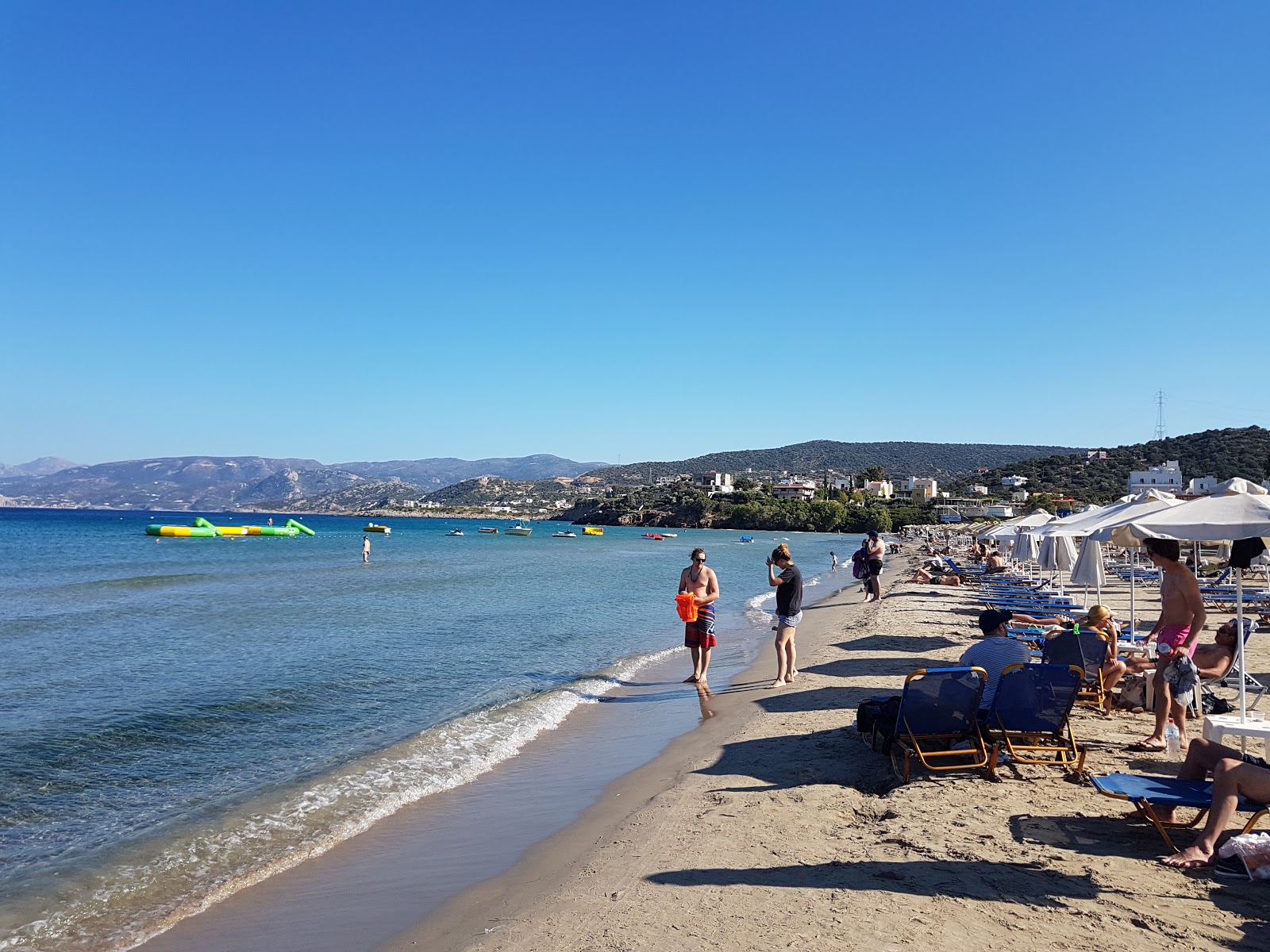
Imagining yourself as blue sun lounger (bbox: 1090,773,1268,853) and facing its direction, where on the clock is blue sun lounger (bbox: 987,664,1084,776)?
blue sun lounger (bbox: 987,664,1084,776) is roughly at 2 o'clock from blue sun lounger (bbox: 1090,773,1268,853).

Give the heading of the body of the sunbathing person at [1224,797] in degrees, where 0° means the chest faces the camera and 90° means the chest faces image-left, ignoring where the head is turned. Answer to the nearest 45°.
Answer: approximately 90°

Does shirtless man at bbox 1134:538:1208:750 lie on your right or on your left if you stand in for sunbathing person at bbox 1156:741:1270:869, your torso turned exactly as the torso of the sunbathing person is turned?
on your right

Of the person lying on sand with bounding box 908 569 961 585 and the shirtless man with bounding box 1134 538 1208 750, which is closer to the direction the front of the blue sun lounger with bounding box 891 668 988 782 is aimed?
the person lying on sand

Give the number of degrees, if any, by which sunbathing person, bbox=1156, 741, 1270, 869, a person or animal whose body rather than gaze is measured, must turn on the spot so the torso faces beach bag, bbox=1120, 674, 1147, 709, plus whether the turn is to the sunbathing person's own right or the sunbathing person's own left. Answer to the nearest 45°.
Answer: approximately 90° to the sunbathing person's own right

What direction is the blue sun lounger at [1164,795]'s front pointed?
to the viewer's left

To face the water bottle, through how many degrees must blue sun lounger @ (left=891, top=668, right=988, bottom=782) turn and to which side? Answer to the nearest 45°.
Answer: approximately 90° to its right

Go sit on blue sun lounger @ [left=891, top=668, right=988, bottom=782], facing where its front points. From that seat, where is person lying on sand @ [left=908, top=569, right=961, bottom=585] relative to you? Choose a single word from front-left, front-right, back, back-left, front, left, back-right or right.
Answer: front

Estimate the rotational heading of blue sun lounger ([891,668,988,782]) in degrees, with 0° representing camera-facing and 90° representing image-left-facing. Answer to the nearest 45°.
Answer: approximately 180°

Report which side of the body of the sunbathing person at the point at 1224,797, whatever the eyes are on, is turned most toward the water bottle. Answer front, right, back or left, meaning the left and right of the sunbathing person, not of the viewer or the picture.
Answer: right

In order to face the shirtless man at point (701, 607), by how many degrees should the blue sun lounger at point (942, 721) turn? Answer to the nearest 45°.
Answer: approximately 45° to its left

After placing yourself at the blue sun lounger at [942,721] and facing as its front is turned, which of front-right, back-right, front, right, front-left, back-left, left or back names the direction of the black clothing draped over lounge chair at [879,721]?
front-left

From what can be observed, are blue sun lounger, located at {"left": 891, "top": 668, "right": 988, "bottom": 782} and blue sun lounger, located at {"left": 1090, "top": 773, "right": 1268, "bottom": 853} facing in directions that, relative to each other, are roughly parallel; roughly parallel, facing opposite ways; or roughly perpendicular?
roughly perpendicular

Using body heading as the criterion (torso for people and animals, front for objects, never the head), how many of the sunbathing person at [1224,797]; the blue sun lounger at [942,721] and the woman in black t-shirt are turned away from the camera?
1
